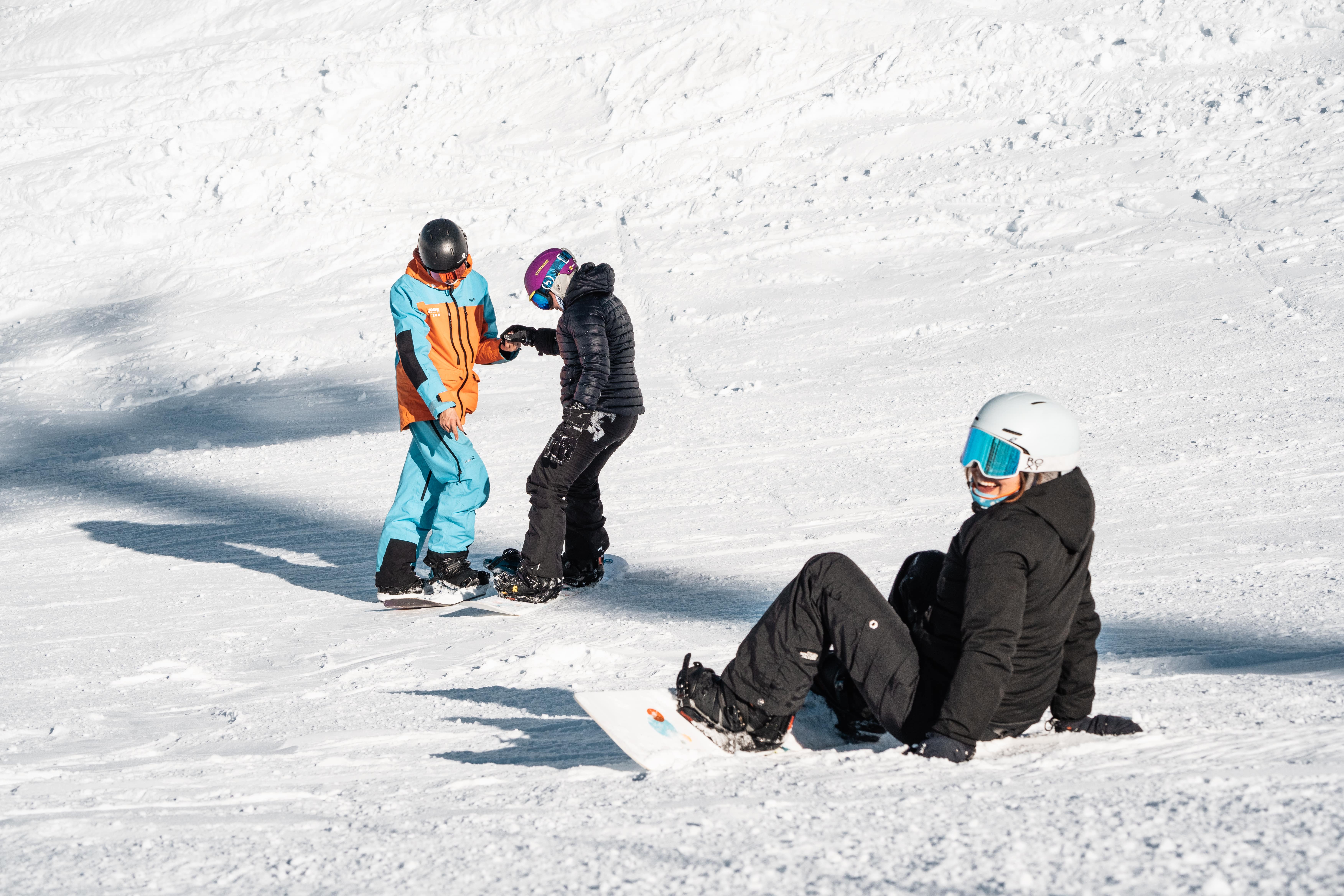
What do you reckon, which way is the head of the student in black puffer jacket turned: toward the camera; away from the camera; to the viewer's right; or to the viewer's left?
to the viewer's left

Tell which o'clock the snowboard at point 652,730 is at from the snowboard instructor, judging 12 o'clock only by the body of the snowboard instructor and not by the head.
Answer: The snowboard is roughly at 1 o'clock from the snowboard instructor.

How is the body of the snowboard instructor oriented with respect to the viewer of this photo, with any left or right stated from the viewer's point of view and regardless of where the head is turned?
facing the viewer and to the right of the viewer

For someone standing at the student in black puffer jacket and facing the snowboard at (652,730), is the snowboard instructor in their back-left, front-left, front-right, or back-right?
back-right

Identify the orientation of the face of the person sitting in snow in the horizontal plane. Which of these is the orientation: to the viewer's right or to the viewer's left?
to the viewer's left

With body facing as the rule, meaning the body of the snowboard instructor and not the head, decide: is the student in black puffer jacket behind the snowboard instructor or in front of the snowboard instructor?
in front
